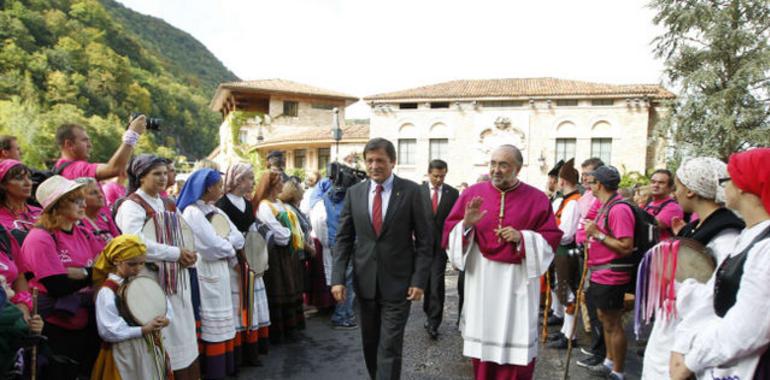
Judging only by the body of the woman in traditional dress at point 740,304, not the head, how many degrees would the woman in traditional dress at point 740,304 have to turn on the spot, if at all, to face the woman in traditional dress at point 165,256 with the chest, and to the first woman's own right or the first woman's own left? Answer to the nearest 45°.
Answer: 0° — they already face them

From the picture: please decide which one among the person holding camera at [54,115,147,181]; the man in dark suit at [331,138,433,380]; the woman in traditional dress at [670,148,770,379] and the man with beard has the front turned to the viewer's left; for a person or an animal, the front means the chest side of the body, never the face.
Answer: the woman in traditional dress

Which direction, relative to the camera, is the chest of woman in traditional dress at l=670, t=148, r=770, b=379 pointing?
to the viewer's left

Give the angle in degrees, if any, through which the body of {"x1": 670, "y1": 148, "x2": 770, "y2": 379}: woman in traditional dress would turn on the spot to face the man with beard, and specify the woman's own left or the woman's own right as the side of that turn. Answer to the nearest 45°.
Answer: approximately 45° to the woman's own right

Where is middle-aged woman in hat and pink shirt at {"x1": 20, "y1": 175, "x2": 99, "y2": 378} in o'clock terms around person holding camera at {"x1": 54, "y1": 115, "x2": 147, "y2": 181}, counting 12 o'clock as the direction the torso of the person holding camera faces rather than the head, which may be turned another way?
The middle-aged woman in hat and pink shirt is roughly at 3 o'clock from the person holding camera.

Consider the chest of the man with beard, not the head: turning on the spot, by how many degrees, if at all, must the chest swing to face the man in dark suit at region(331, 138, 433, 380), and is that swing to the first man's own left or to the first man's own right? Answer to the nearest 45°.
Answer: approximately 90° to the first man's own right

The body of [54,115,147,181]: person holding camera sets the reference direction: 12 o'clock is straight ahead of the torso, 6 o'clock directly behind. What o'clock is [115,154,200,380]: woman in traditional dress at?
The woman in traditional dress is roughly at 2 o'clock from the person holding camera.

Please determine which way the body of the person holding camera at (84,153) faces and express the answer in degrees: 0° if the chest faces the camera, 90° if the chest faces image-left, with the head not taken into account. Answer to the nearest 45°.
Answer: approximately 270°

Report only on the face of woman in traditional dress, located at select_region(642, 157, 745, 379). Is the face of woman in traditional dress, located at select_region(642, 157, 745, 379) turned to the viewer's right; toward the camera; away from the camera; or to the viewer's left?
to the viewer's left

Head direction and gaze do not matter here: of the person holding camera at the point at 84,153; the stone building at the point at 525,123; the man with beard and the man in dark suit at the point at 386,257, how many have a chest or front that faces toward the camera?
3

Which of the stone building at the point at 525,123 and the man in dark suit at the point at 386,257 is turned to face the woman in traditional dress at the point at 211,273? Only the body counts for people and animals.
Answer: the stone building
